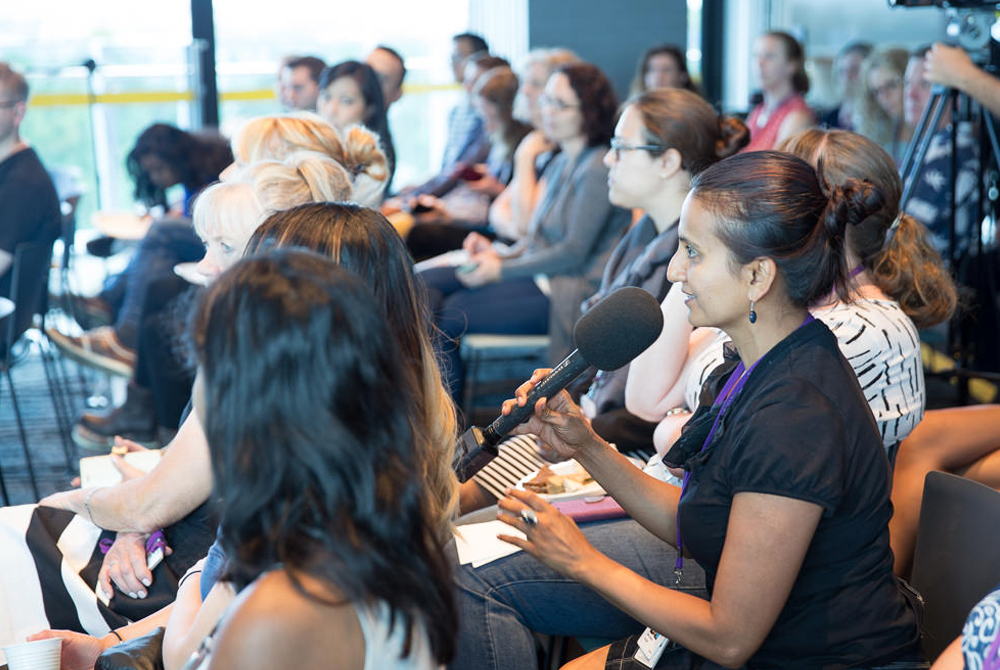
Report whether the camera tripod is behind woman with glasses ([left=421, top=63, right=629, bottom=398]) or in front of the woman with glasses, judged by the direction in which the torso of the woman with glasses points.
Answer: behind

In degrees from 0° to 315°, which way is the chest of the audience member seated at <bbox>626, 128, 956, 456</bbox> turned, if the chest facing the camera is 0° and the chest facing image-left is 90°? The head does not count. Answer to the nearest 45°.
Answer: approximately 90°

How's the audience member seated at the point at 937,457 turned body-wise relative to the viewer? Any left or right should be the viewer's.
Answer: facing to the left of the viewer

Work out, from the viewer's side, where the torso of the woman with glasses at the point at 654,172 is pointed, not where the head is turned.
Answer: to the viewer's left

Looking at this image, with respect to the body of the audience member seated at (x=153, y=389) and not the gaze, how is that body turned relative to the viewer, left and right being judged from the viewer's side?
facing to the left of the viewer

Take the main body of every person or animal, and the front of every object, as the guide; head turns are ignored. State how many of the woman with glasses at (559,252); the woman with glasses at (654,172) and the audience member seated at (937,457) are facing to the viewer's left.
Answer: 3

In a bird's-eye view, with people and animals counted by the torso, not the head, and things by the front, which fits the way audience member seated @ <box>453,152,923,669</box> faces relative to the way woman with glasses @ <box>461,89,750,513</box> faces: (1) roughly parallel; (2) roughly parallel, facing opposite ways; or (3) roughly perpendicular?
roughly parallel

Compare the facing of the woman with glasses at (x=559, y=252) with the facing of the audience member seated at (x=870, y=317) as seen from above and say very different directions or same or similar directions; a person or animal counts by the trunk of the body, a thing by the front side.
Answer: same or similar directions

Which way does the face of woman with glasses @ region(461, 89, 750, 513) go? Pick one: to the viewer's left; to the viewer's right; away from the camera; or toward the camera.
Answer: to the viewer's left

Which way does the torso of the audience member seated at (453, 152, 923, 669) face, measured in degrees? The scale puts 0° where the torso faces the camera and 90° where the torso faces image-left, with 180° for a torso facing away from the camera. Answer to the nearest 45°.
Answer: approximately 90°

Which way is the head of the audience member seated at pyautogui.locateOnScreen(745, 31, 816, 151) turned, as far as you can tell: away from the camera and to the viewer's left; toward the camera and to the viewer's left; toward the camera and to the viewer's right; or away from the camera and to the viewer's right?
toward the camera and to the viewer's left

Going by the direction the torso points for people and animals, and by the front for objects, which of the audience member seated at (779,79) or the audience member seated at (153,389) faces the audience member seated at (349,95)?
the audience member seated at (779,79)

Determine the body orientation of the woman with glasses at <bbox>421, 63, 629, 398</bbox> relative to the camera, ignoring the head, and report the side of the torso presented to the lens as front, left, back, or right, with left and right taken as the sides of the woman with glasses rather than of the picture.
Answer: left

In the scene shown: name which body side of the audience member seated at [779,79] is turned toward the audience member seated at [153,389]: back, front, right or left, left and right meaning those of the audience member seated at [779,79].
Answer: front

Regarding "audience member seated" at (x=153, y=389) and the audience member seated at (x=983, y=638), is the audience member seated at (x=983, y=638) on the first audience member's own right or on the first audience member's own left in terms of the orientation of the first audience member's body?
on the first audience member's own left
